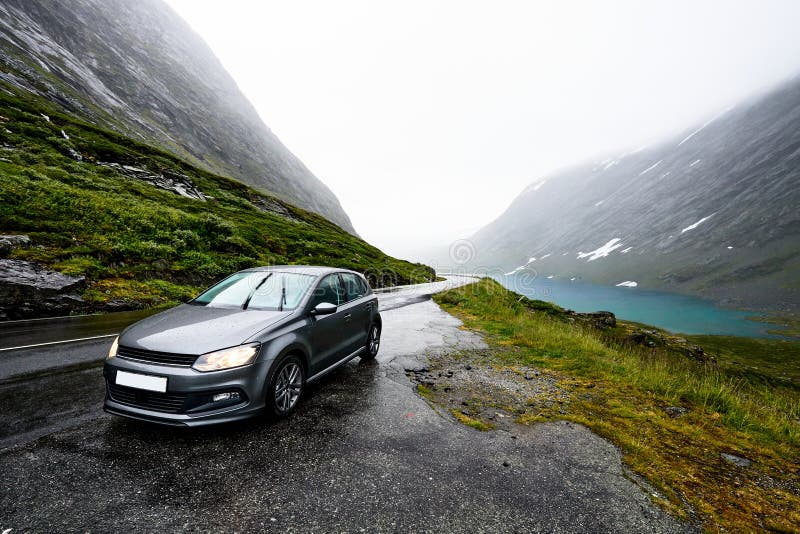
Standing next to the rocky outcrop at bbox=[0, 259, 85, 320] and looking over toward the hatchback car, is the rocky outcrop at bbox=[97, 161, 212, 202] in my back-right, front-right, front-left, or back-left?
back-left

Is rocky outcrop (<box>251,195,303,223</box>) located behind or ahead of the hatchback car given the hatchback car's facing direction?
behind

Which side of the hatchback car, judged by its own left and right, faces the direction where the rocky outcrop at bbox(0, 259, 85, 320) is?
right

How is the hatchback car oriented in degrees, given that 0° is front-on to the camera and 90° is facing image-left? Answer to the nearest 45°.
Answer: approximately 45°

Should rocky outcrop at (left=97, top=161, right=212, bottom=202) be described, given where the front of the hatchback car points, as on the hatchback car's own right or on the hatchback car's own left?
on the hatchback car's own right
